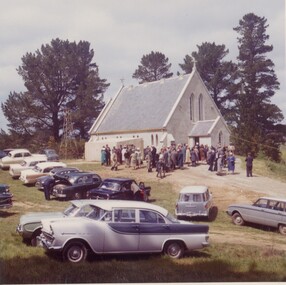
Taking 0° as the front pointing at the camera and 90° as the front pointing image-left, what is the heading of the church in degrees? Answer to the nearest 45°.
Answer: approximately 315°

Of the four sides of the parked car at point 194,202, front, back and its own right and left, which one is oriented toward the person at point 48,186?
left

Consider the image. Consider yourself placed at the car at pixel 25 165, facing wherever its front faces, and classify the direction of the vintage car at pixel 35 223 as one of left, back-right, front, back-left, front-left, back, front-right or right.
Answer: front-left

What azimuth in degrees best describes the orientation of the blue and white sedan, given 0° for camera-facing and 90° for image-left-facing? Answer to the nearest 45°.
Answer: approximately 90°

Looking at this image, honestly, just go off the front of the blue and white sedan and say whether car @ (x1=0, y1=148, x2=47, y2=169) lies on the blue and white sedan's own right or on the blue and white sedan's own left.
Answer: on the blue and white sedan's own right

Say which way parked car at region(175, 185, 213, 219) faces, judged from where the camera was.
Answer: facing away from the viewer

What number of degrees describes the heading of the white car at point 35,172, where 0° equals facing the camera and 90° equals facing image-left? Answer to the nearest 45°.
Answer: approximately 45°

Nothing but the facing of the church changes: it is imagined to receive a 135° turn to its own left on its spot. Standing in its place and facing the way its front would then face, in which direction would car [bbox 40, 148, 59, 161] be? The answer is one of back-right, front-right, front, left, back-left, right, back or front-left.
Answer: back-left

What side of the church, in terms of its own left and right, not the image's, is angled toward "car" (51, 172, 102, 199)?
right

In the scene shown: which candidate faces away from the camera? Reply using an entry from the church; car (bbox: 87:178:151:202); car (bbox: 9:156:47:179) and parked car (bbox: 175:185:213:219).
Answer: the parked car

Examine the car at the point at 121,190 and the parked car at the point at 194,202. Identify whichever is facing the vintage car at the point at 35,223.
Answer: the car

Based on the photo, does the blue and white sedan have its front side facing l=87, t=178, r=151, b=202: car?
no

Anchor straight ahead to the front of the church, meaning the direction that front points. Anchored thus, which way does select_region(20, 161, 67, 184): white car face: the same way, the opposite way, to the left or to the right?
to the right

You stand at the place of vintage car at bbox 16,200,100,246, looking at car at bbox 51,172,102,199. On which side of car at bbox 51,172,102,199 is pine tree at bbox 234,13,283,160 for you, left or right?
right
